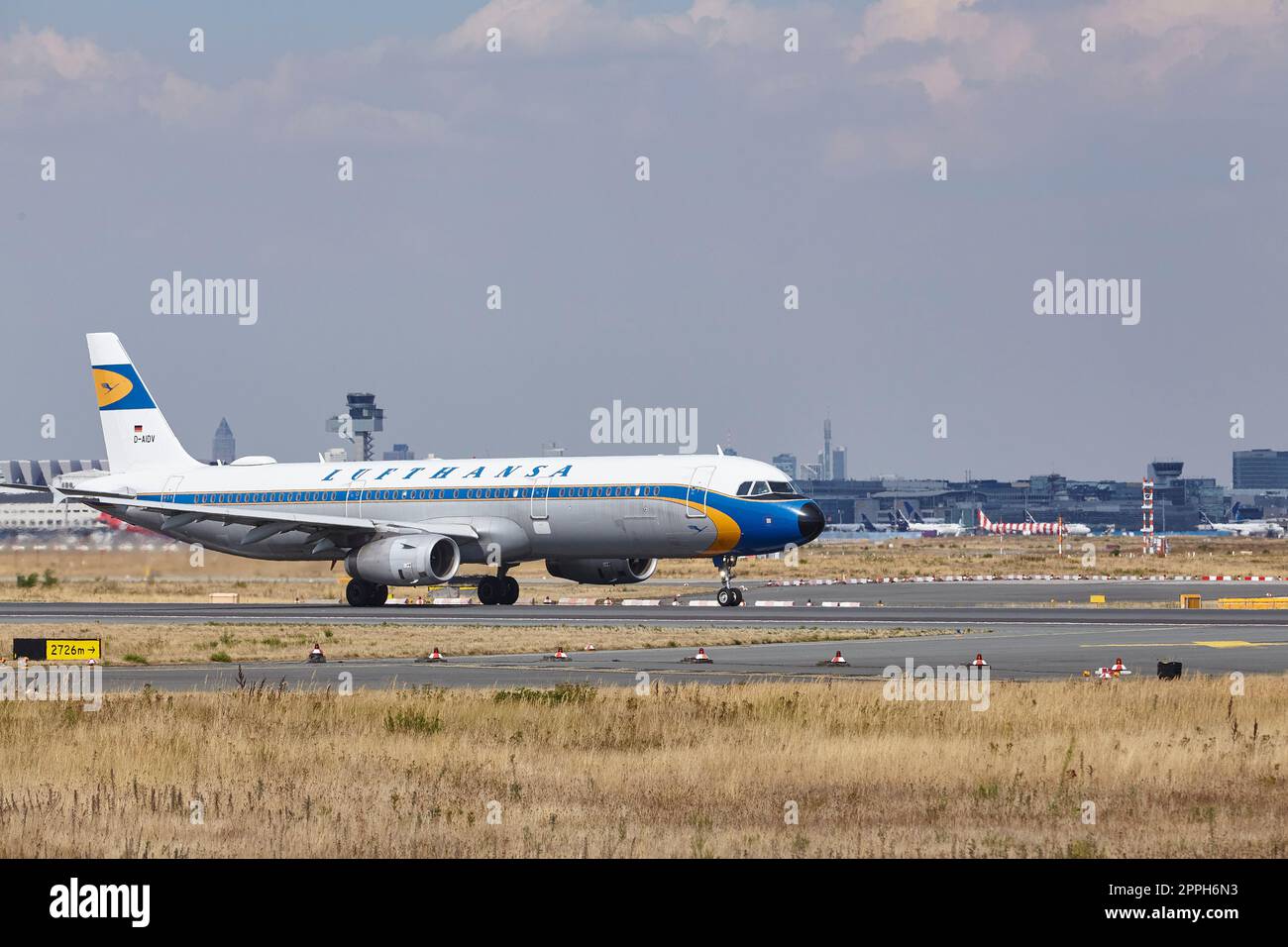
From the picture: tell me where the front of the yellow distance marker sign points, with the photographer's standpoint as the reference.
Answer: facing the viewer
